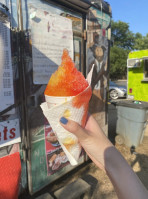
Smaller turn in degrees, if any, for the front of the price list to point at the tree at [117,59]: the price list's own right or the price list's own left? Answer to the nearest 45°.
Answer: approximately 90° to the price list's own left

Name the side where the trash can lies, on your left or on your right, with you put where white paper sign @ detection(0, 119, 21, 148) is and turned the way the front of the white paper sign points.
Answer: on your left

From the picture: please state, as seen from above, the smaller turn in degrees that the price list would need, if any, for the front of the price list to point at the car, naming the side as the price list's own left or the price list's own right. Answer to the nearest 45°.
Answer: approximately 90° to the price list's own left

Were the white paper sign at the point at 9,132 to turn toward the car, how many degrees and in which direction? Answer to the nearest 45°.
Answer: approximately 90° to its left

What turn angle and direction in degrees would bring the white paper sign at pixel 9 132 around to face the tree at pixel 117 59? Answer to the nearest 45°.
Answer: approximately 90° to its left

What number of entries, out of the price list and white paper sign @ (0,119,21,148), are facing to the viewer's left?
0
